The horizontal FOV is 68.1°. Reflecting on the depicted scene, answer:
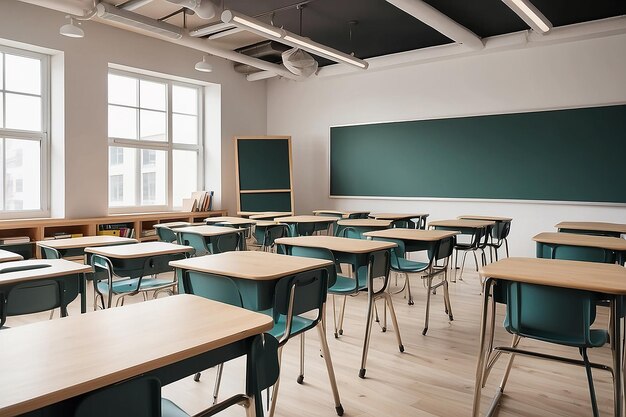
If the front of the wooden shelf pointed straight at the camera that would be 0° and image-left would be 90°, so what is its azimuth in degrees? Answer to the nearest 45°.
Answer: approximately 315°

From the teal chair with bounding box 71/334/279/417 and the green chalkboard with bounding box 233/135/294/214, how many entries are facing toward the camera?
1

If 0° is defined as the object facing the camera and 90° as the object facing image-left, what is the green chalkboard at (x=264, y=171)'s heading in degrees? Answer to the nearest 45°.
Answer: approximately 0°

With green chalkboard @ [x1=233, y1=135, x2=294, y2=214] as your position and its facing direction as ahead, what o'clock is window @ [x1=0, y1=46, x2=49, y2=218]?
The window is roughly at 2 o'clock from the green chalkboard.

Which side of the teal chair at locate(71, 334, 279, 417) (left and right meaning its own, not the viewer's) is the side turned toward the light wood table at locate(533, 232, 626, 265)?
front

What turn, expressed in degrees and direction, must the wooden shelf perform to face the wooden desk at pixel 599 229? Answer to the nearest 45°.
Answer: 0° — it already faces it

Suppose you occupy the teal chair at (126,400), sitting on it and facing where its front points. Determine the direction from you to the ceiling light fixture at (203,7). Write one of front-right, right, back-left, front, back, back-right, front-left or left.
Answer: front-left

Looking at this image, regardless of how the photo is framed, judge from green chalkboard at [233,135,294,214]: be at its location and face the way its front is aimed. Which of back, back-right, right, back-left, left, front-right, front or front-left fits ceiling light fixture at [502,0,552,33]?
front-left

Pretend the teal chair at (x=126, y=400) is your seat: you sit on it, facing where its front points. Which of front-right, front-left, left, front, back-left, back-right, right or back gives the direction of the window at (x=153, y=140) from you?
front-left

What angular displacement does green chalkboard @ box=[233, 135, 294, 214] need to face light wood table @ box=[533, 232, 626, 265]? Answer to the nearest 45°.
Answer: approximately 45° to its left

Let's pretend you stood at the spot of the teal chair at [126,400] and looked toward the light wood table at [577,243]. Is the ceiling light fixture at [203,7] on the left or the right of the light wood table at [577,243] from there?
left

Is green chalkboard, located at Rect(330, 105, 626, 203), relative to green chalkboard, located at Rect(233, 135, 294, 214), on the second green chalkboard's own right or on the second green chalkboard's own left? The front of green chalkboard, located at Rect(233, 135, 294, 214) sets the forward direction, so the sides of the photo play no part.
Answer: on the second green chalkboard's own left

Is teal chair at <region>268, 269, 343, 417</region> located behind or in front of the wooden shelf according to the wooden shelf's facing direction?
in front

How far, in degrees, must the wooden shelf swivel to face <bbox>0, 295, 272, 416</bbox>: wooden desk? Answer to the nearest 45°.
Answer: approximately 45° to its right

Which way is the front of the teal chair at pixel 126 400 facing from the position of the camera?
facing away from the viewer and to the right of the viewer

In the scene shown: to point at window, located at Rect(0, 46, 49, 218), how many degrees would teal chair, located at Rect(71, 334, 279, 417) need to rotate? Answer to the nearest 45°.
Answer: approximately 45° to its left
